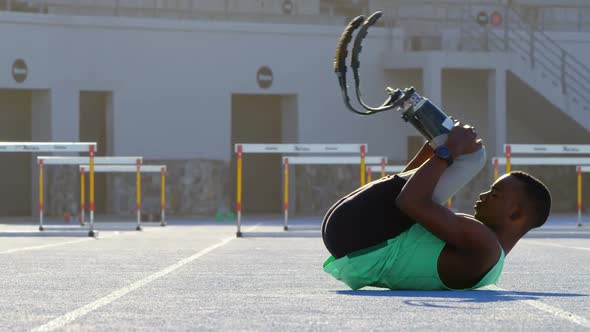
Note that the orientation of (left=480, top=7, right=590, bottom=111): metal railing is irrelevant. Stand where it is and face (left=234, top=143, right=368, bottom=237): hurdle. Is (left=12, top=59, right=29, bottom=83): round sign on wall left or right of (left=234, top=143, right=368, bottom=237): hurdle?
right

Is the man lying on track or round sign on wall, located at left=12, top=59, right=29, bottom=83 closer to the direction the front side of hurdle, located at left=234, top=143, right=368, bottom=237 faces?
the man lying on track

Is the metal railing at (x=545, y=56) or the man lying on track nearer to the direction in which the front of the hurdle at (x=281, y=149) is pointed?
the man lying on track

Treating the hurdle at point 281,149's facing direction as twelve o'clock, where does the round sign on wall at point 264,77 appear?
The round sign on wall is roughly at 6 o'clock from the hurdle.

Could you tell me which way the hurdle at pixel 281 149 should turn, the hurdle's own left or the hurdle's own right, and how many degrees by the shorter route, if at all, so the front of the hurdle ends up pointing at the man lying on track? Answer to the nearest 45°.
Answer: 0° — it already faces them

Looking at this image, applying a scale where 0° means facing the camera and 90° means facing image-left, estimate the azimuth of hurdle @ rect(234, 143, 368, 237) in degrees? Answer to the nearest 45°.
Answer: approximately 0°

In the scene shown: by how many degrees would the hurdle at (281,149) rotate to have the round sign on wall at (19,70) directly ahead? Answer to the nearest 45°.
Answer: approximately 135° to its right

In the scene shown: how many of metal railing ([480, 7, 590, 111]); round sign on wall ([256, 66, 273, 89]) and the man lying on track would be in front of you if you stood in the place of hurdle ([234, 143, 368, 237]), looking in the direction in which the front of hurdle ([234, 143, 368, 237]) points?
1

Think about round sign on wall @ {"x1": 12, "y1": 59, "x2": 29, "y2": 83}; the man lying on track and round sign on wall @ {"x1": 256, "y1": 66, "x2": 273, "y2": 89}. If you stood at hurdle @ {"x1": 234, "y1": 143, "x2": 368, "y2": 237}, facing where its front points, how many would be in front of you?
1
